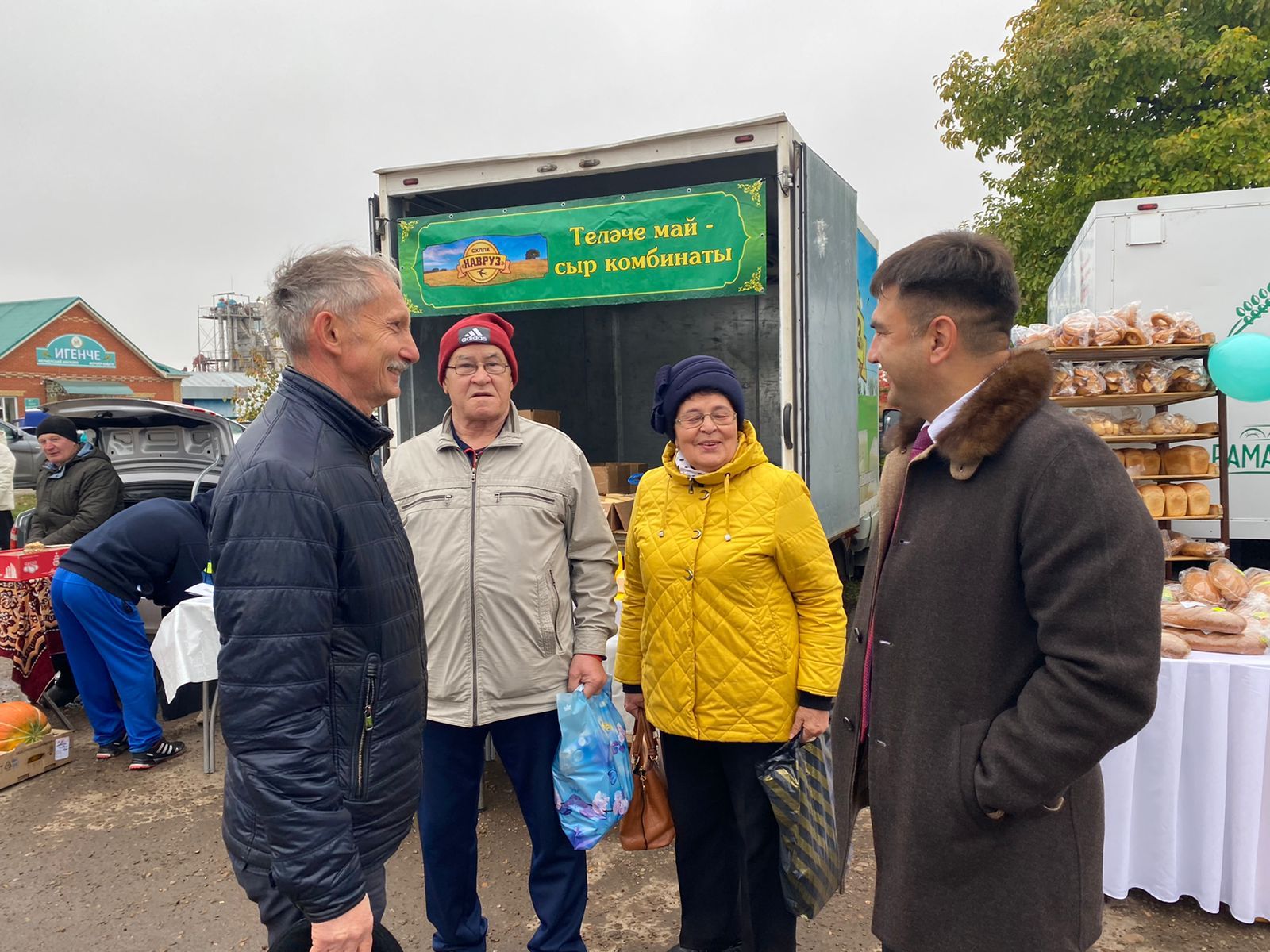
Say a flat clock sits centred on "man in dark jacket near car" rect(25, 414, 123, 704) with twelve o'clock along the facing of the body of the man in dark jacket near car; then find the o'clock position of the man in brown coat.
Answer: The man in brown coat is roughly at 10 o'clock from the man in dark jacket near car.

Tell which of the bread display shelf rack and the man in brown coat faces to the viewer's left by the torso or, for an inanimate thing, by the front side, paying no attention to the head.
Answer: the man in brown coat

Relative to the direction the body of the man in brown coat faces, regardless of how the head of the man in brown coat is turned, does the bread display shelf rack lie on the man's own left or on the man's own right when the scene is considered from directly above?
on the man's own right

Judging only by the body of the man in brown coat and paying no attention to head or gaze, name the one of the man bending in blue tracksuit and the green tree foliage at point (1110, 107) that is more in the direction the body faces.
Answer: the man bending in blue tracksuit

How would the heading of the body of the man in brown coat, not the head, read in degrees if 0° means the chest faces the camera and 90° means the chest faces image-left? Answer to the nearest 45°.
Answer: approximately 90°

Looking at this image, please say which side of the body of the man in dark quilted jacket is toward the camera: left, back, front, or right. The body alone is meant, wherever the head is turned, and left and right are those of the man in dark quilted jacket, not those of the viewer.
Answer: right

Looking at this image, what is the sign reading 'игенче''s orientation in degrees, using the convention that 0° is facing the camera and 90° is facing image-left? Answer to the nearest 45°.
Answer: approximately 0°

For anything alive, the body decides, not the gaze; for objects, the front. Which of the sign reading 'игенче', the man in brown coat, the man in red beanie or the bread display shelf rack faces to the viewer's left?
the man in brown coat

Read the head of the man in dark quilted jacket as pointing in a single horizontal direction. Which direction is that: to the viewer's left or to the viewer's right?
to the viewer's right
